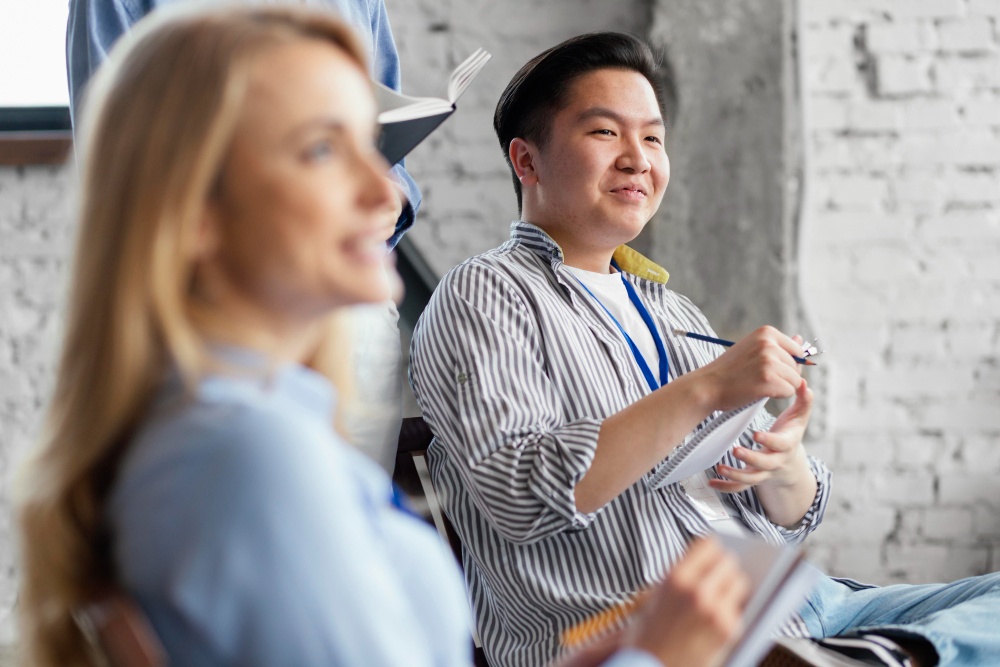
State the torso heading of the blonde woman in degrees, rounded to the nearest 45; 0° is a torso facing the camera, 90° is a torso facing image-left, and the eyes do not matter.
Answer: approximately 270°

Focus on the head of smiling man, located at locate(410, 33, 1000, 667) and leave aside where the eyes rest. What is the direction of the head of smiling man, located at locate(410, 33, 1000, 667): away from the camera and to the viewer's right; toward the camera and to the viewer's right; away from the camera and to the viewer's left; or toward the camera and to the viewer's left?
toward the camera and to the viewer's right

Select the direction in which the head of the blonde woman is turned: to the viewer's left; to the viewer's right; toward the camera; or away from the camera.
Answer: to the viewer's right

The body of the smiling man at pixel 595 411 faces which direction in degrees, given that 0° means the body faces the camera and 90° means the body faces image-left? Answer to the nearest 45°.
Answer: approximately 315°

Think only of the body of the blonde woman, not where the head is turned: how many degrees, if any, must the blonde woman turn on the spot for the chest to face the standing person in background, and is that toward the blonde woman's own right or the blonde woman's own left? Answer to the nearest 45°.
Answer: approximately 90° to the blonde woman's own left
